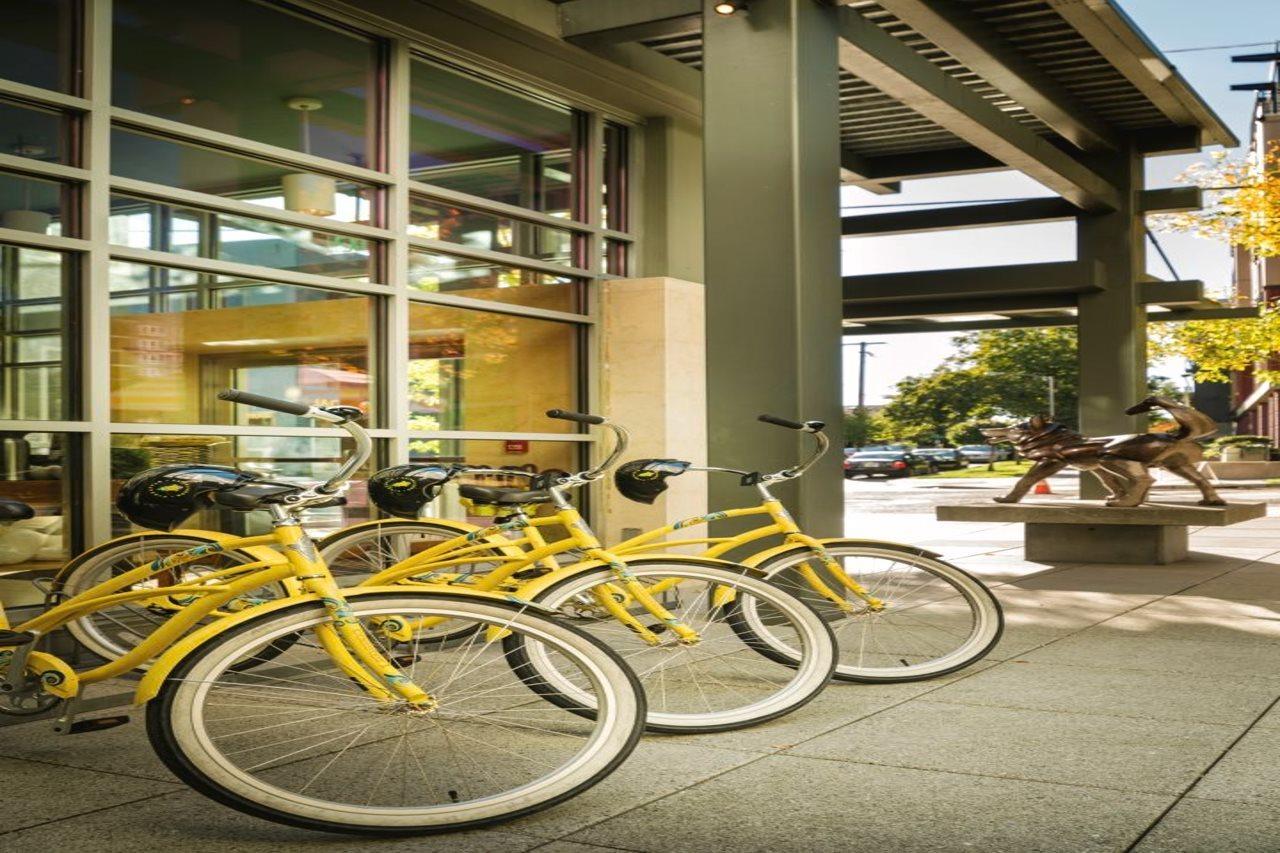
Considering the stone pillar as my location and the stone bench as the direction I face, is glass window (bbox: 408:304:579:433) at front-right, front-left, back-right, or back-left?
back-right

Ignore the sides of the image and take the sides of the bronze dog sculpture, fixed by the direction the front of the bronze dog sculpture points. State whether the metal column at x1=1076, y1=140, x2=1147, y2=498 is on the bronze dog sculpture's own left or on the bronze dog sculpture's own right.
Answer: on the bronze dog sculpture's own right

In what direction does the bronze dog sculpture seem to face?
to the viewer's left

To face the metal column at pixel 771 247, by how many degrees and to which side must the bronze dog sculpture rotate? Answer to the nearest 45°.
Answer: approximately 45° to its left

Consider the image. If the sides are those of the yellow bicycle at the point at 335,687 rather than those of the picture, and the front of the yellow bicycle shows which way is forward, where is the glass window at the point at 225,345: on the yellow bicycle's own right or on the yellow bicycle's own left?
on the yellow bicycle's own left

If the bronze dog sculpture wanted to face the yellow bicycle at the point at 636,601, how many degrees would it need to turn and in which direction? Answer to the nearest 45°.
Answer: approximately 90° to its left

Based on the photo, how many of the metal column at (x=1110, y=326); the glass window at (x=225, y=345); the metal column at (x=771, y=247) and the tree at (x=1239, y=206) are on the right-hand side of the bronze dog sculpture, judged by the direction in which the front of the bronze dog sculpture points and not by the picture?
2

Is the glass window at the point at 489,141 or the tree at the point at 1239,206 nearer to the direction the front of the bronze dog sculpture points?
the glass window

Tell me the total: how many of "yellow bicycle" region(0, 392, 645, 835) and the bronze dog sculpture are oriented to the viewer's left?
1

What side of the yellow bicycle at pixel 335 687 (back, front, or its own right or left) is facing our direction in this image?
right
